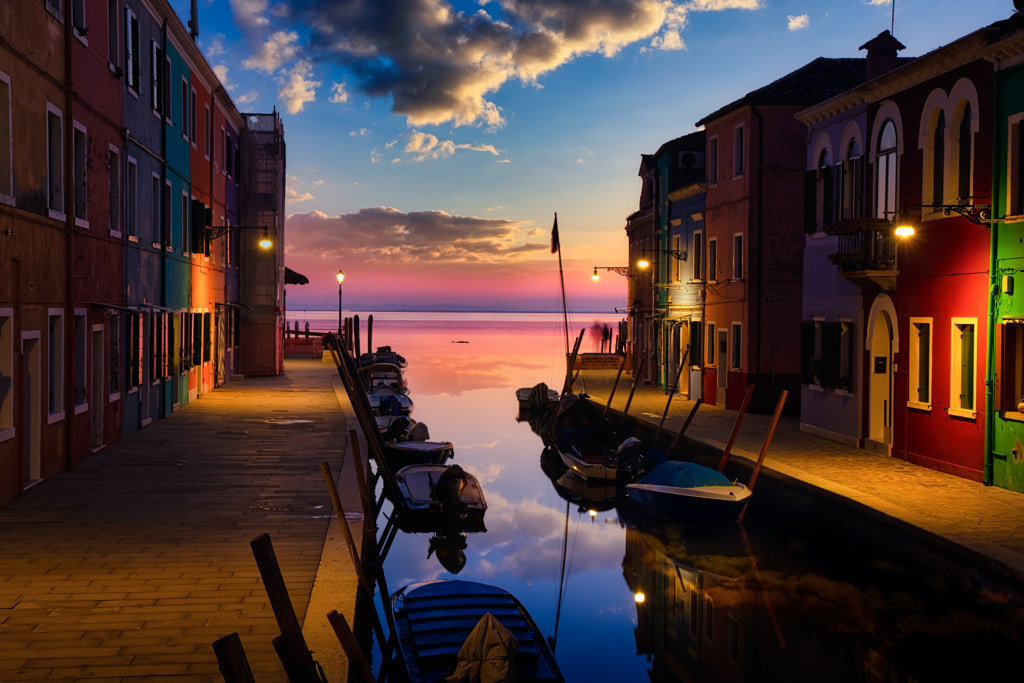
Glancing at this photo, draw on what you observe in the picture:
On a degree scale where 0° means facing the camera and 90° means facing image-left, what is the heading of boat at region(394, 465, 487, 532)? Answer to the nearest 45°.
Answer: approximately 180°

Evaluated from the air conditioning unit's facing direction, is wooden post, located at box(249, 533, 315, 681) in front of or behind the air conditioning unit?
in front

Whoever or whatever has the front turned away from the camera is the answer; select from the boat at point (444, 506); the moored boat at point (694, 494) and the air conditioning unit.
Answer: the boat

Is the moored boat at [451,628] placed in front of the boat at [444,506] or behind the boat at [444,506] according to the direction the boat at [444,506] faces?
behind

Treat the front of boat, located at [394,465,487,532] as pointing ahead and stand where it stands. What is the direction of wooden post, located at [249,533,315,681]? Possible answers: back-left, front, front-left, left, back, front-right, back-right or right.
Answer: back

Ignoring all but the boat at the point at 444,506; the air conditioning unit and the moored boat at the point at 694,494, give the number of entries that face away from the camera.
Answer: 1

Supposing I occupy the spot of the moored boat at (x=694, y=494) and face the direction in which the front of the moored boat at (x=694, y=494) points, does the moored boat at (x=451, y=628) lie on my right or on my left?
on my right

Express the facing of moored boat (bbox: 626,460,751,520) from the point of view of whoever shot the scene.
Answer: facing the viewer and to the right of the viewer

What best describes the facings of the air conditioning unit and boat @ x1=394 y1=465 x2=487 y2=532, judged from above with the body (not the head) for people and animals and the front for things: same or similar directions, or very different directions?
very different directions
